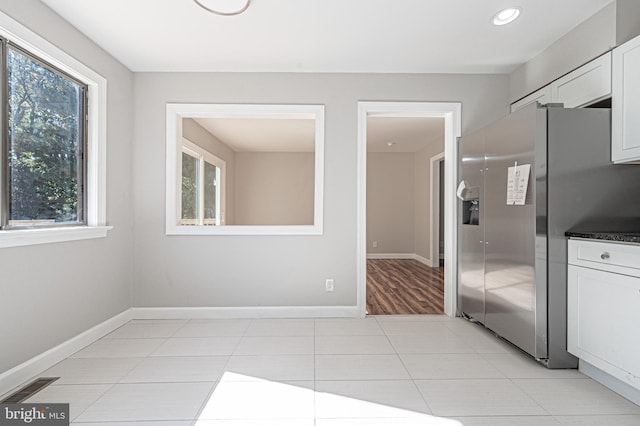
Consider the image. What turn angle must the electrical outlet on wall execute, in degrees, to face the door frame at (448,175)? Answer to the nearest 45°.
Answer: approximately 90° to its left

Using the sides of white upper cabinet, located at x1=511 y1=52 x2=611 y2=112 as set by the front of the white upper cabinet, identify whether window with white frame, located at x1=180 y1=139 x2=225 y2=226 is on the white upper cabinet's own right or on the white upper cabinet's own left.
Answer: on the white upper cabinet's own right

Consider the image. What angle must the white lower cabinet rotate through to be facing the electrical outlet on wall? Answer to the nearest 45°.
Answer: approximately 45° to its right

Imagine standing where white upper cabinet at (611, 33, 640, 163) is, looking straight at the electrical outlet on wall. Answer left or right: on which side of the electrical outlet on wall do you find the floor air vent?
left

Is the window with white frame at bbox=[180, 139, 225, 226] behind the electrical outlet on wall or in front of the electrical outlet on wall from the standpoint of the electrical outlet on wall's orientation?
behind

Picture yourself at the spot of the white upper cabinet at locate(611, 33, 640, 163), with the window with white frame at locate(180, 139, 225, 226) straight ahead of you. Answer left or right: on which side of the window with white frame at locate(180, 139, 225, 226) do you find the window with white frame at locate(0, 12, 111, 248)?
left

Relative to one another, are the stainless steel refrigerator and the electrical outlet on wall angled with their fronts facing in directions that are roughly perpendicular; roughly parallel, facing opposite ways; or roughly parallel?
roughly perpendicular

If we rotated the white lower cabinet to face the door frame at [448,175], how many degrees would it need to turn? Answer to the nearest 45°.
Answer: approximately 90° to its right

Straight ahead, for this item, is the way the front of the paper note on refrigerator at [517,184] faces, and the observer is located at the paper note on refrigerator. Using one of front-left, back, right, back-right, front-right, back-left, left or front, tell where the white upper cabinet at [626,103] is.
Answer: back-left

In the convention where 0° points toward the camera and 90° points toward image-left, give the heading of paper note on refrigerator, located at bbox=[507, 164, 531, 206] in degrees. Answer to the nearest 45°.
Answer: approximately 45°
